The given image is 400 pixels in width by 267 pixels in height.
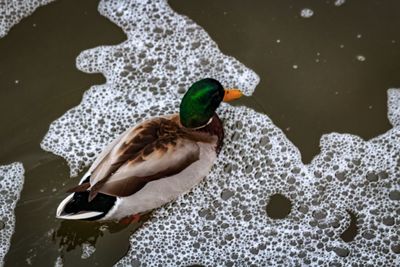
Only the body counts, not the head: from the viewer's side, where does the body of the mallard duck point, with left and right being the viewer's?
facing away from the viewer and to the right of the viewer
